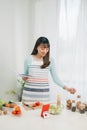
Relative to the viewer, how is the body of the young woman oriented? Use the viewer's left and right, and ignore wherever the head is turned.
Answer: facing the viewer

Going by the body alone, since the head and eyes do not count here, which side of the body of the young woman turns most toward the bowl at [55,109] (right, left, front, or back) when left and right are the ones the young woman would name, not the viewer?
front
